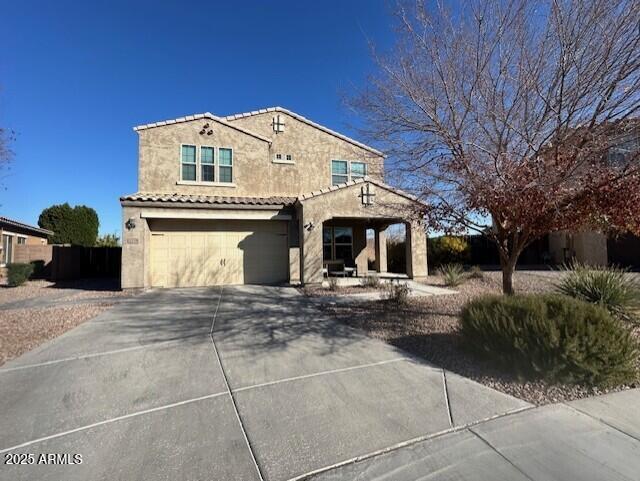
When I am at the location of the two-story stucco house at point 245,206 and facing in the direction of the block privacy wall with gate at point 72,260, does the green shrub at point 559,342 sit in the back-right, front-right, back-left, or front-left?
back-left

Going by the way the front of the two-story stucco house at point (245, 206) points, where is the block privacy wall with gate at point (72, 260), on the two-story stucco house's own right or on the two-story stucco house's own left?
on the two-story stucco house's own right

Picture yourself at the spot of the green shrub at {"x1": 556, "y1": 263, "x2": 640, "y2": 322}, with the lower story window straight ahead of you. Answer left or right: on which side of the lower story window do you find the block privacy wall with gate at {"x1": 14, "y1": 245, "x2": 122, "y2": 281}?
left

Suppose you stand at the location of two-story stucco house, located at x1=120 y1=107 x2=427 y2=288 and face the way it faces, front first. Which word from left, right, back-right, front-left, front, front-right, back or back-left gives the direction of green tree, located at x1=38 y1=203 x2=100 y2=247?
back-right

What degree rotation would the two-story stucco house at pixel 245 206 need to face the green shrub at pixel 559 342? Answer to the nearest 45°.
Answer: approximately 45° to its left

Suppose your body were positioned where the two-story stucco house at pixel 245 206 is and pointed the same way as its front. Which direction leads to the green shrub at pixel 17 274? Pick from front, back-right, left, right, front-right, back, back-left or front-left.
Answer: right

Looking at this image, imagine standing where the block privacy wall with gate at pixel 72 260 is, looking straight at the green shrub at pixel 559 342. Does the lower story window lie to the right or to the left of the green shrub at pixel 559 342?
left

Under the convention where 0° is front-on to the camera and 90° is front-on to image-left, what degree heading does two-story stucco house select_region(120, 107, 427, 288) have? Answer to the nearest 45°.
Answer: approximately 0°

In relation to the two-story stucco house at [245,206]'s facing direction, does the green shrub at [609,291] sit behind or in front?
in front

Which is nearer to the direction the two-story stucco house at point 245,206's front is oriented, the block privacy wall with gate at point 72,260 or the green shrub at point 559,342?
the green shrub

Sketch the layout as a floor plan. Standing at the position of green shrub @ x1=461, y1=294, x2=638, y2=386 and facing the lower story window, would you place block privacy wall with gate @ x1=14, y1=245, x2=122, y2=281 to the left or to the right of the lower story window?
left
